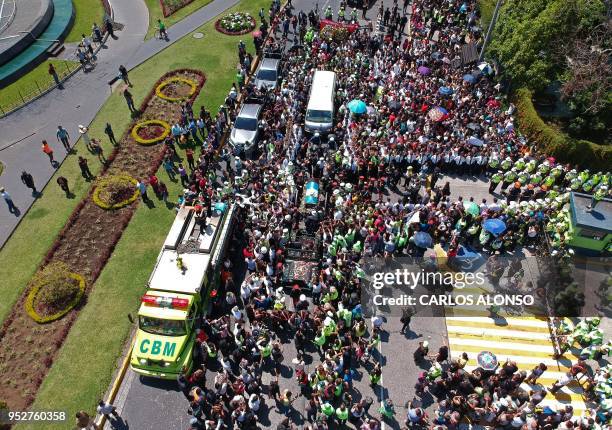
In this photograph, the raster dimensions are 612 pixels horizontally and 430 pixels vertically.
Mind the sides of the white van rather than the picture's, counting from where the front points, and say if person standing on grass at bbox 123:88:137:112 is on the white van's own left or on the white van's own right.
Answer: on the white van's own right

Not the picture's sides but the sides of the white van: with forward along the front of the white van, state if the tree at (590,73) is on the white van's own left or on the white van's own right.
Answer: on the white van's own left

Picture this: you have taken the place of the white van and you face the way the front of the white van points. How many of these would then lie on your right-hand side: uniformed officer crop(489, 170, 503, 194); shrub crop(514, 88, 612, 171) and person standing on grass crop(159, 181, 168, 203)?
1

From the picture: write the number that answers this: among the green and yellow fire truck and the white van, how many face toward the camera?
2

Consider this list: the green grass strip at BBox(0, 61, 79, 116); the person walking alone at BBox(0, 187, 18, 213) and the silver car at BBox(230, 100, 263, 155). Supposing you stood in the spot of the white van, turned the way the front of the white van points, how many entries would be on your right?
3

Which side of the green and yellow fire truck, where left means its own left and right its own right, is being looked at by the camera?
front

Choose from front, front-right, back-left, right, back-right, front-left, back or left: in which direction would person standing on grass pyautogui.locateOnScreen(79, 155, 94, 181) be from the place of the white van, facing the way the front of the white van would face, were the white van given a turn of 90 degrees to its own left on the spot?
back

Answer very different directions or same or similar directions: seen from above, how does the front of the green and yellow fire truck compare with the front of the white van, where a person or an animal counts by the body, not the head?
same or similar directions

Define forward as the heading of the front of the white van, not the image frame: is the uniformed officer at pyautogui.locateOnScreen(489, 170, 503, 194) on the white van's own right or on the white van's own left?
on the white van's own left

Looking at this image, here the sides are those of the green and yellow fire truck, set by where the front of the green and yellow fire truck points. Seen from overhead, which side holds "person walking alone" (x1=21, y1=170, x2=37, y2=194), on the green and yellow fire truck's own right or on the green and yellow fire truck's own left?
on the green and yellow fire truck's own right

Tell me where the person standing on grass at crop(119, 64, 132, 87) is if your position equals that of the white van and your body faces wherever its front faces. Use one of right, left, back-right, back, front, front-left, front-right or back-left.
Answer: right
